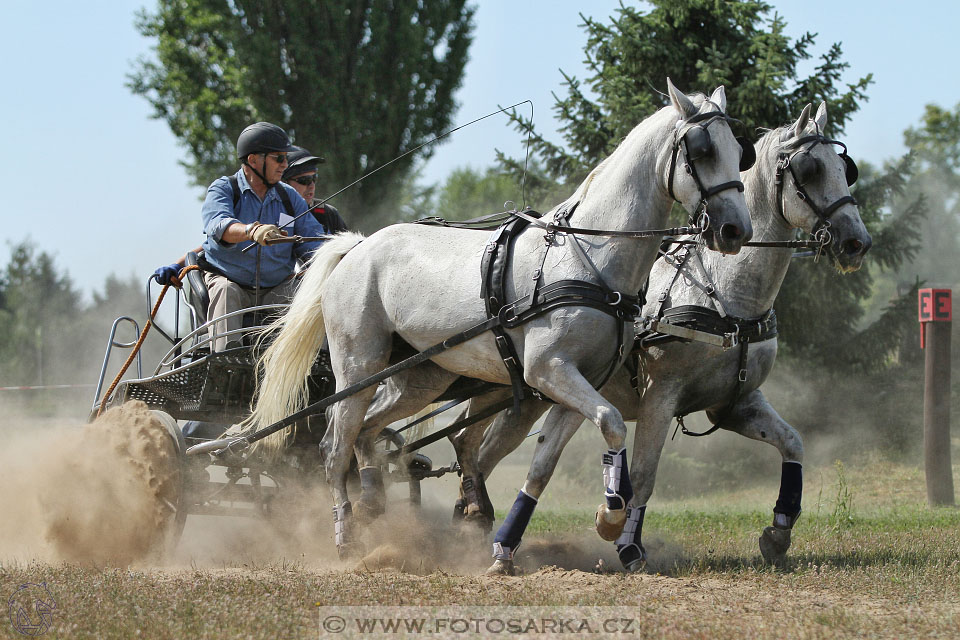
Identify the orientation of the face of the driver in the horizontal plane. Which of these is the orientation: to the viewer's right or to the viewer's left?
to the viewer's right

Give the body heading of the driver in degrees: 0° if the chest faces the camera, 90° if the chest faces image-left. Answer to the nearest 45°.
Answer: approximately 315°

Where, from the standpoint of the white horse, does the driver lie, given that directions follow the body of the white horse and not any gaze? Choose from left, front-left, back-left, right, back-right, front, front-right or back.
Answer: back-left

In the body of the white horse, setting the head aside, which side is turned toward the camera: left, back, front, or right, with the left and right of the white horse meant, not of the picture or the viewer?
right

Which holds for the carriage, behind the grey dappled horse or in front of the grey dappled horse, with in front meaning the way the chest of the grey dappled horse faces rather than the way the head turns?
behind

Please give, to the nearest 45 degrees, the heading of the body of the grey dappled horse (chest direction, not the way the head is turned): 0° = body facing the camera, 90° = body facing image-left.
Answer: approximately 315°

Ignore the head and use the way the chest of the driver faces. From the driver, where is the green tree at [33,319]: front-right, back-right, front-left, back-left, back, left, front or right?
back-left

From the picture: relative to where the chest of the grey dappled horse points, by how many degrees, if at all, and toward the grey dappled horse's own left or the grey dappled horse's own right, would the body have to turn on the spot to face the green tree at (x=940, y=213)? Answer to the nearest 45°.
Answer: approximately 135° to the grey dappled horse's own left

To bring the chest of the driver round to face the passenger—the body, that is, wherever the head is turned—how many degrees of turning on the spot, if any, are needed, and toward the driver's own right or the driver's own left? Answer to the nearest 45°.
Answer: approximately 135° to the driver's own left

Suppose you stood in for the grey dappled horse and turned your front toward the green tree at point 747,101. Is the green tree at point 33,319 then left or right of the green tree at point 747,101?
left

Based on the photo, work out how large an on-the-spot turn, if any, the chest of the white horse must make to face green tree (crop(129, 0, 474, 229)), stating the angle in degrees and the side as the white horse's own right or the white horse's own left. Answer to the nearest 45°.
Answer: approximately 90° to the white horse's own left
